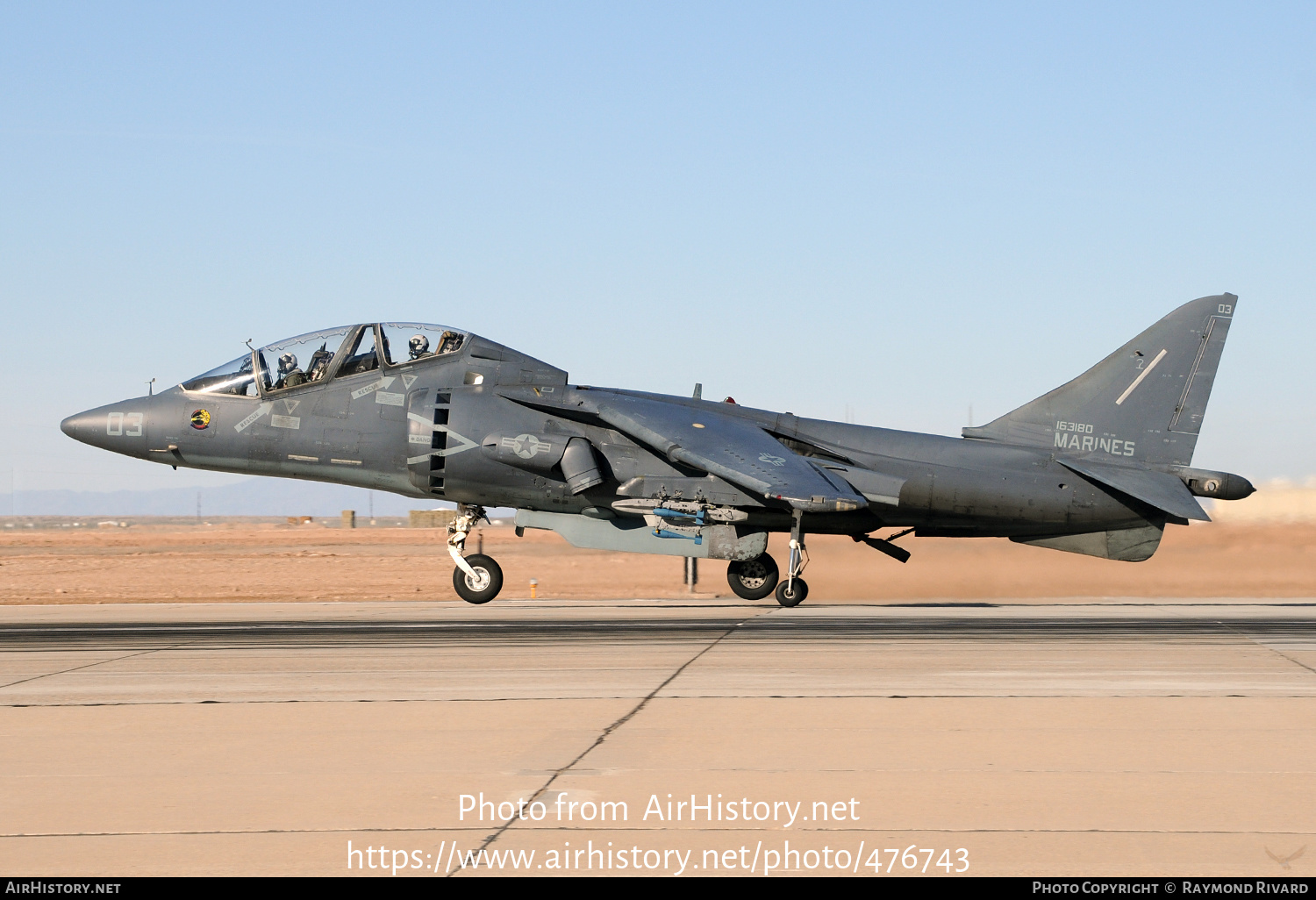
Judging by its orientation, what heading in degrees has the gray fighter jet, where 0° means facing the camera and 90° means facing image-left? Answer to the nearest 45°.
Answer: approximately 90°
